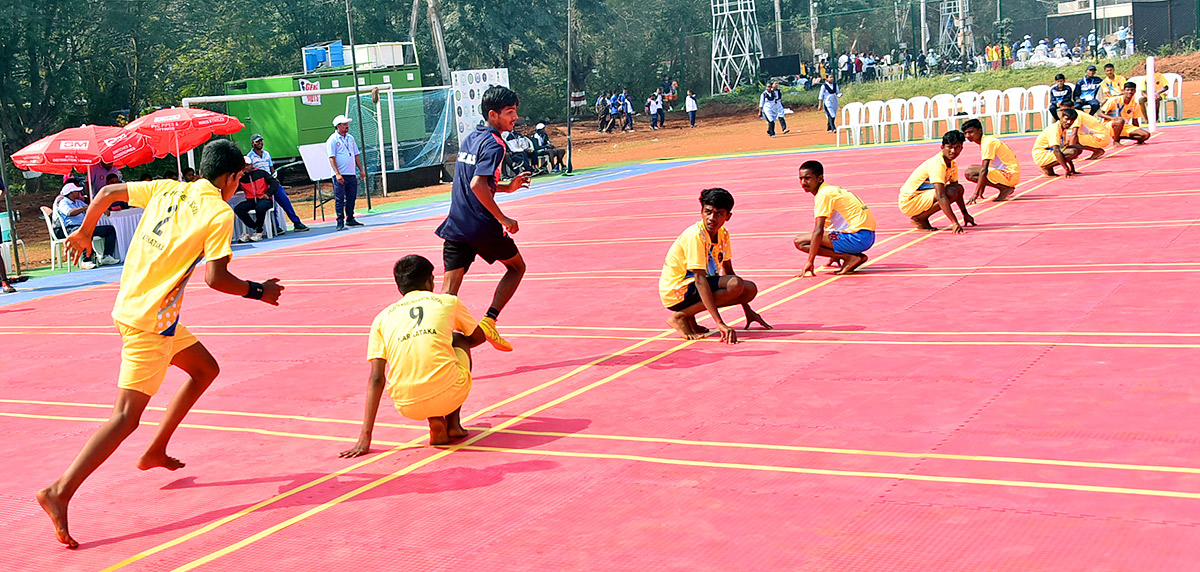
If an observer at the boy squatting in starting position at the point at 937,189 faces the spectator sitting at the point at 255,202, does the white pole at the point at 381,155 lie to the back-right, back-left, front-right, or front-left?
front-right

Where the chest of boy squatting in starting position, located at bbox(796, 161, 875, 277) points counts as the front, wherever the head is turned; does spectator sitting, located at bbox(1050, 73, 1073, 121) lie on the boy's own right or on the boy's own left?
on the boy's own right

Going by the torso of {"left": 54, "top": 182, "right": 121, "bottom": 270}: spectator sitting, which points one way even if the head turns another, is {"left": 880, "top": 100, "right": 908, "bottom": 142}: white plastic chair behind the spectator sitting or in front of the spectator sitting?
in front

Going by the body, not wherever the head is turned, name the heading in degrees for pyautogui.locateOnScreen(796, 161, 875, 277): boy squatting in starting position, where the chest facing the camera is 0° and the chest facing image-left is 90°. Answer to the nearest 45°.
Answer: approximately 90°

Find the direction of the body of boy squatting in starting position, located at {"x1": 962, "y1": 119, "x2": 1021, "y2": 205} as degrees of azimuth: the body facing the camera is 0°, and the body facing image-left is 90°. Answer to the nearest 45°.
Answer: approximately 90°

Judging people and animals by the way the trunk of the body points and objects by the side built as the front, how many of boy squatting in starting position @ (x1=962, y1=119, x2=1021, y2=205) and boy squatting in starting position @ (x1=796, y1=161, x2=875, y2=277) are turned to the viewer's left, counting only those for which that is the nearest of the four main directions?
2

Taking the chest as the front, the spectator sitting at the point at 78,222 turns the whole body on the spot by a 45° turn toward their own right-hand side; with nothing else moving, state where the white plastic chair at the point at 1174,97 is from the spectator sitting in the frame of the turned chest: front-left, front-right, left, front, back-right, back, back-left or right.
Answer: front-left

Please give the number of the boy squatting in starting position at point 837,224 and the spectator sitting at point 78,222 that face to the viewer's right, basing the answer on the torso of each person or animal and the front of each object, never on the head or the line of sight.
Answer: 1

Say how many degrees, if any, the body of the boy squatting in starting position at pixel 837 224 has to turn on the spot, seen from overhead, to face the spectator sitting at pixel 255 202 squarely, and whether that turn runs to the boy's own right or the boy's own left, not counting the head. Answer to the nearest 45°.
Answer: approximately 45° to the boy's own right

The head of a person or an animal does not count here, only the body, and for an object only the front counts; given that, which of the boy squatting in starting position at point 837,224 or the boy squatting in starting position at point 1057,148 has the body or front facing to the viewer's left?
the boy squatting in starting position at point 837,224

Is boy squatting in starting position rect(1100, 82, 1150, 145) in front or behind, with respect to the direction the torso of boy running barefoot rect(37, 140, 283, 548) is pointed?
in front
